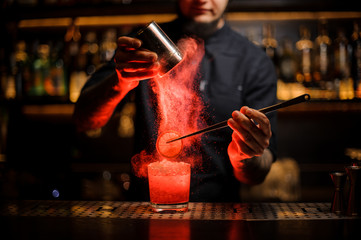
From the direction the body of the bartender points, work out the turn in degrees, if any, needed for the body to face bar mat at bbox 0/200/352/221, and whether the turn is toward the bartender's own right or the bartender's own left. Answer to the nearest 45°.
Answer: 0° — they already face it

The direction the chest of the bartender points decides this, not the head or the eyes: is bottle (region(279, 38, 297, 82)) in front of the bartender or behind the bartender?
behind

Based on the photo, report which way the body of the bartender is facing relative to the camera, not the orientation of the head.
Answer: toward the camera

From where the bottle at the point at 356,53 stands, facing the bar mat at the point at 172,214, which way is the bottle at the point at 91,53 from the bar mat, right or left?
right

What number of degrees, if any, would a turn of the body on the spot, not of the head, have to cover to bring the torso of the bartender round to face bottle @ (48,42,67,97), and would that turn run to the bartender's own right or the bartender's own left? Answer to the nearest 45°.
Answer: approximately 135° to the bartender's own right

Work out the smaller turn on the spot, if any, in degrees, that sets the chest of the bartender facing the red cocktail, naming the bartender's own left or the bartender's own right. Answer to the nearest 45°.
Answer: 0° — they already face it

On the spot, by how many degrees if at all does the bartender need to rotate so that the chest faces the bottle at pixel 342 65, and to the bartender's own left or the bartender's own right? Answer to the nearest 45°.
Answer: approximately 135° to the bartender's own left

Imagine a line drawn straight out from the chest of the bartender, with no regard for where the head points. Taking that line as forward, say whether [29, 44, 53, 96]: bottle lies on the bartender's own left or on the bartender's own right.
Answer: on the bartender's own right

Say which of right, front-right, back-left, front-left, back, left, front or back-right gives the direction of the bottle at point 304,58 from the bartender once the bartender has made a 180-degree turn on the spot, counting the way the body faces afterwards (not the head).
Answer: front-right

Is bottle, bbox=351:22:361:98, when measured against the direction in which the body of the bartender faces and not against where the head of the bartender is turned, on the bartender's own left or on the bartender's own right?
on the bartender's own left

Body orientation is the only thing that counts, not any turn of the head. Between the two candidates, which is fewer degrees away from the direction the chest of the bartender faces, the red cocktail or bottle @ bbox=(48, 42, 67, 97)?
the red cocktail
